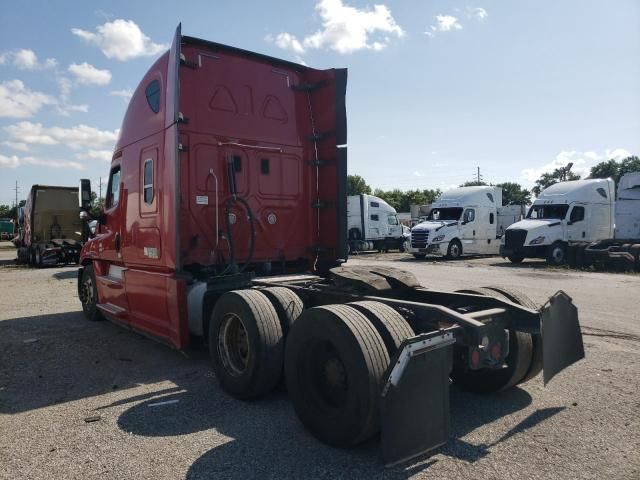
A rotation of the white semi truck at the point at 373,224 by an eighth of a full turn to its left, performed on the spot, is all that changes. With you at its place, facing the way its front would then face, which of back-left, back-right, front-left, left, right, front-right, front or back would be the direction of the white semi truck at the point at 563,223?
right

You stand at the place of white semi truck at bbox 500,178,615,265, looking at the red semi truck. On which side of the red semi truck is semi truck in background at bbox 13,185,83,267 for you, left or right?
right

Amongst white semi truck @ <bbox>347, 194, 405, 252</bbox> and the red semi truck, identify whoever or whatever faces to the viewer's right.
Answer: the white semi truck

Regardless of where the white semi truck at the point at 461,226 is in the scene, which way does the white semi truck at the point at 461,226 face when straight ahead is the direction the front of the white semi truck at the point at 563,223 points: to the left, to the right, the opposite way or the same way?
the same way

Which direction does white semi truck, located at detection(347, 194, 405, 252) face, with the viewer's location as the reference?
facing to the right of the viewer

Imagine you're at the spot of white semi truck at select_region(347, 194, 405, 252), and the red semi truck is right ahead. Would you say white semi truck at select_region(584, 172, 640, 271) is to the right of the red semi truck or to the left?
left

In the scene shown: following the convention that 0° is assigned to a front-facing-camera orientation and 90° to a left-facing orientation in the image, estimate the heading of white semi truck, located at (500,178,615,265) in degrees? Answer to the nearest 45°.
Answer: approximately 45°

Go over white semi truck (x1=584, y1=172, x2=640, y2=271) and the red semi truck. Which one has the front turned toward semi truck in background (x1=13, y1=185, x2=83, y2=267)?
the red semi truck

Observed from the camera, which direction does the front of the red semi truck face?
facing away from the viewer and to the left of the viewer

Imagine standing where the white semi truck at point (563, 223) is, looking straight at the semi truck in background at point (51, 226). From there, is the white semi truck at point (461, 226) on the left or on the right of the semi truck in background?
right

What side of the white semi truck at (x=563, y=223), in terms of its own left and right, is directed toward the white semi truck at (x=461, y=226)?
right

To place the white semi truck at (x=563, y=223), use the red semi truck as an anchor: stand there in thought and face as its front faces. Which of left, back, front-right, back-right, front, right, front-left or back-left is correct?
right

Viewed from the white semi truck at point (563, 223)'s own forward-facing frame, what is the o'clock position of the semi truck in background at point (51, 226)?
The semi truck in background is roughly at 1 o'clock from the white semi truck.

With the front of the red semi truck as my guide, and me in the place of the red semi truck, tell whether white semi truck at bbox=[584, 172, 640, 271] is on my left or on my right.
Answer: on my right

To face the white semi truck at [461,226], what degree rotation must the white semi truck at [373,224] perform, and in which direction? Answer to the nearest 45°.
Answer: approximately 45° to its right
